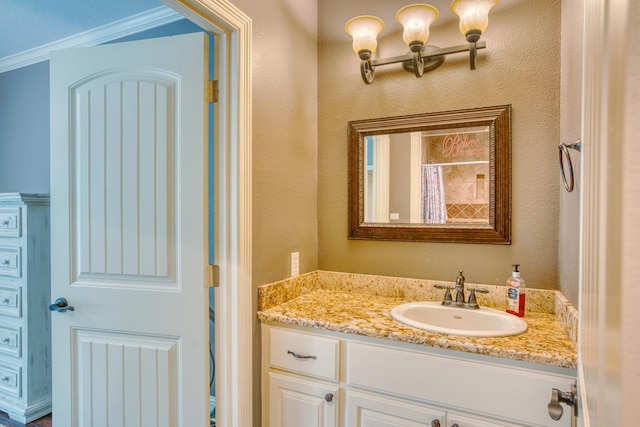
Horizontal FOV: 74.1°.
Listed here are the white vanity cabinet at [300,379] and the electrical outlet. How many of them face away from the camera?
0

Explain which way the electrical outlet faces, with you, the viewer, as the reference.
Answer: facing the viewer and to the right of the viewer

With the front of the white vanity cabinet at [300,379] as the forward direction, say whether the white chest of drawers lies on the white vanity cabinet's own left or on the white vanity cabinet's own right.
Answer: on the white vanity cabinet's own right

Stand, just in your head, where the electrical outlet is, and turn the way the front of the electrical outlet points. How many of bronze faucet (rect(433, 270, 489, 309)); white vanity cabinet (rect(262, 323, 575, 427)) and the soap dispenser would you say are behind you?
0

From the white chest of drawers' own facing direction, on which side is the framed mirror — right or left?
on its left

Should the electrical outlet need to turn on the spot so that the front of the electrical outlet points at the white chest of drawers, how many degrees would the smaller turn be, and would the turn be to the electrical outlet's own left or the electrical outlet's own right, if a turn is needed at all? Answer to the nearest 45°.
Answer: approximately 135° to the electrical outlet's own right

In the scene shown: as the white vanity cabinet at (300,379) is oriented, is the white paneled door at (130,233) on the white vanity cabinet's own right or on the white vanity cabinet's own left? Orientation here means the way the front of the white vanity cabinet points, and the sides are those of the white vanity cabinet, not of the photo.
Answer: on the white vanity cabinet's own right

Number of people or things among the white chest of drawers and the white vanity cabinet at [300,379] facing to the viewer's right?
0

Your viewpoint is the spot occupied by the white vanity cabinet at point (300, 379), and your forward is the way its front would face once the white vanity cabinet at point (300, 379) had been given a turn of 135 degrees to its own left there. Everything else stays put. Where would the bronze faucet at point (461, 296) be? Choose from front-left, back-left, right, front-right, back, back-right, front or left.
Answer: front

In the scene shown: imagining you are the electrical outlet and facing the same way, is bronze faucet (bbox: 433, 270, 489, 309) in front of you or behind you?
in front
